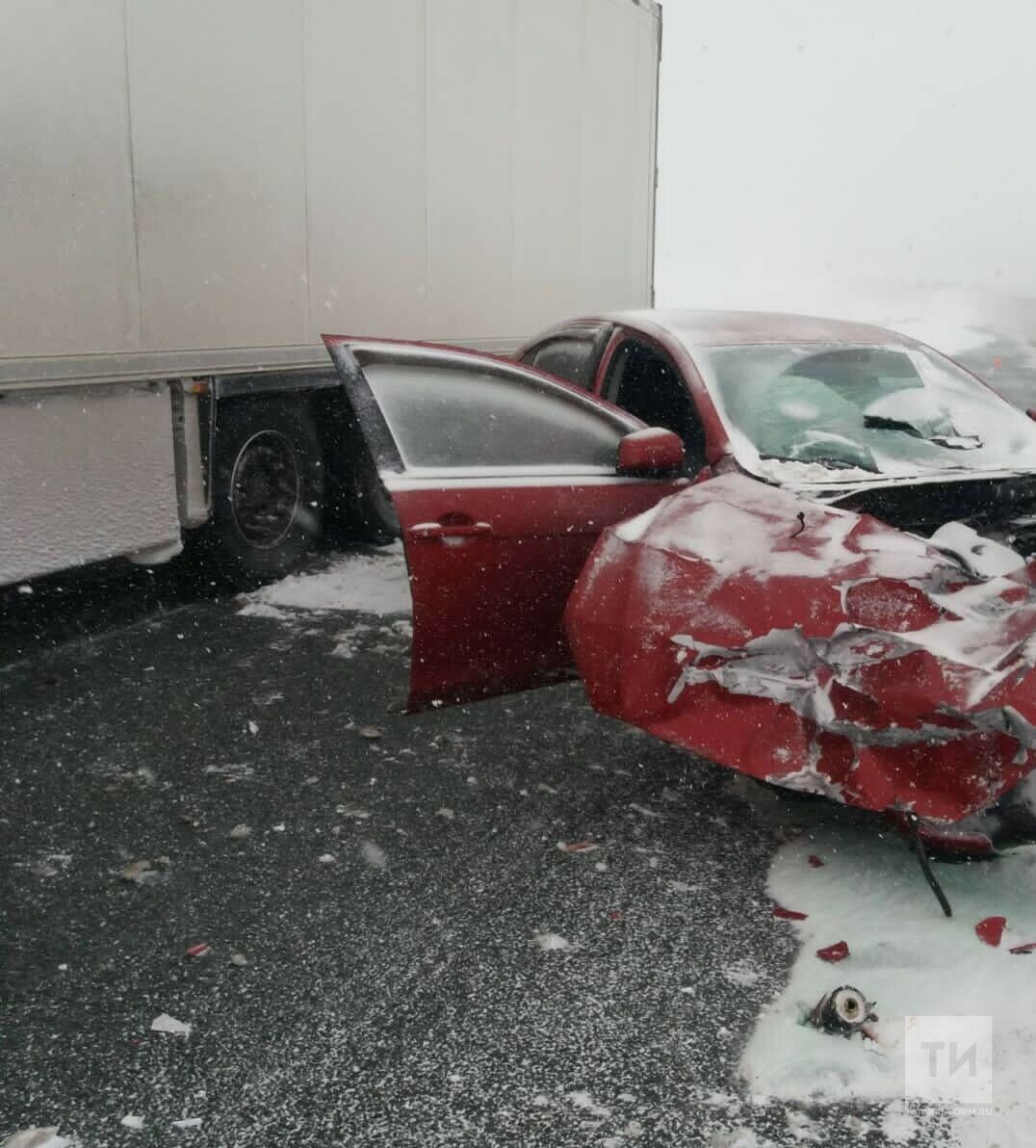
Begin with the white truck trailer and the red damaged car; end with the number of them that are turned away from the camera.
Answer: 0

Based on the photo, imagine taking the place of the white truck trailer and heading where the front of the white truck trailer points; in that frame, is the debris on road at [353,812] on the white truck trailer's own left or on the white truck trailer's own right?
on the white truck trailer's own left

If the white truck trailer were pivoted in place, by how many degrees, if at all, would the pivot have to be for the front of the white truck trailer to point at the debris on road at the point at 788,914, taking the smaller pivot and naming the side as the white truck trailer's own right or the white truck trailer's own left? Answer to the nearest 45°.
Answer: approximately 45° to the white truck trailer's own left

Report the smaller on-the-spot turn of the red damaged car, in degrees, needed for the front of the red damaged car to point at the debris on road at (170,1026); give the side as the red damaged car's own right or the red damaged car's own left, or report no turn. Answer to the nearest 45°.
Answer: approximately 90° to the red damaged car's own right

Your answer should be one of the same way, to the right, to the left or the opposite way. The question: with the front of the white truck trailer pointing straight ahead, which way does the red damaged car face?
to the left

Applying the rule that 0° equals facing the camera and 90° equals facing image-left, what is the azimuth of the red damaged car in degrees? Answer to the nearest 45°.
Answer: approximately 315°

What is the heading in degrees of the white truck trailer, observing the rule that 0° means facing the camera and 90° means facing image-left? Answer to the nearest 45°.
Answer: approximately 45°

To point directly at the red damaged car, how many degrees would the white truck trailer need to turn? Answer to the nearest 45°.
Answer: approximately 90° to its left

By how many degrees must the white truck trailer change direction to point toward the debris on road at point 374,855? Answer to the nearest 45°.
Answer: approximately 45° to its left

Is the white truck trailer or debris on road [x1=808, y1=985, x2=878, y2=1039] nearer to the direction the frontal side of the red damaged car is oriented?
the debris on road
